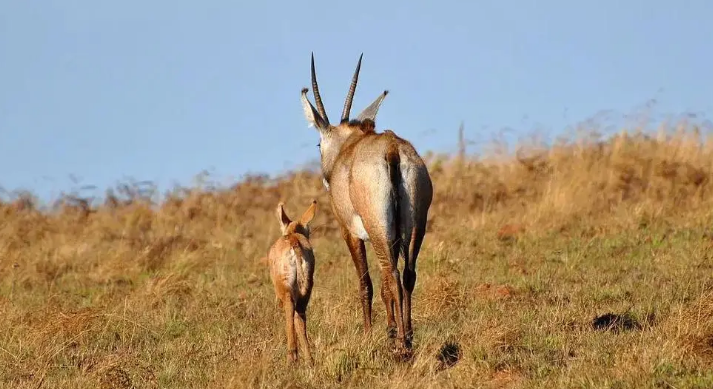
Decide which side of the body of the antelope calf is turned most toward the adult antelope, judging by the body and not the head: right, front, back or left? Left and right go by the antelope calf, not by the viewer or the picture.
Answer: right

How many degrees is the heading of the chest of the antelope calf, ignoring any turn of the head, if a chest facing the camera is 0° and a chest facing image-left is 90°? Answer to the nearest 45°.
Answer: approximately 180°
